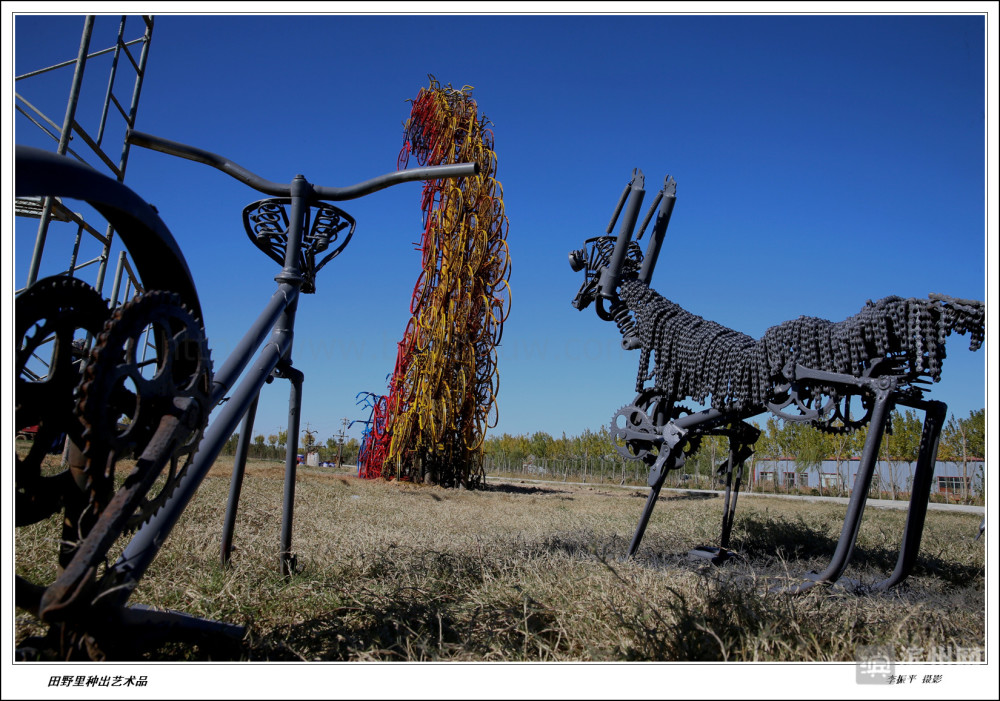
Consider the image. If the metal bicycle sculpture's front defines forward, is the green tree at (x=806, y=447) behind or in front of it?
in front

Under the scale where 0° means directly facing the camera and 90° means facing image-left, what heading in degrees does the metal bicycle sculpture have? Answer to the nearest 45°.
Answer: approximately 225°

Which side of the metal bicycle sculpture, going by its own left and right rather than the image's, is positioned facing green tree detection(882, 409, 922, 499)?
front

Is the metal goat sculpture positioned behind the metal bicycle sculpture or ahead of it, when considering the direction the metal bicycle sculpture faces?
ahead
